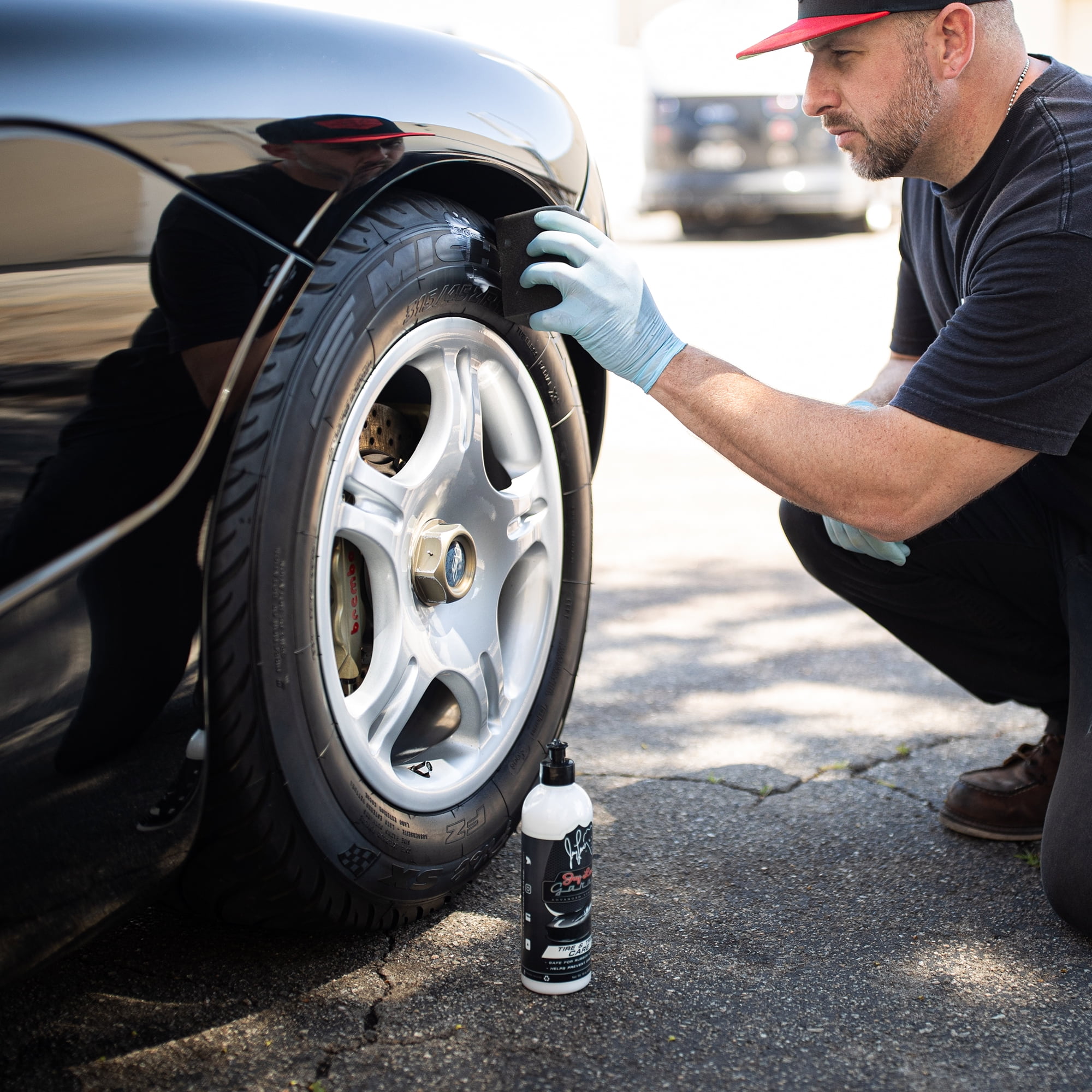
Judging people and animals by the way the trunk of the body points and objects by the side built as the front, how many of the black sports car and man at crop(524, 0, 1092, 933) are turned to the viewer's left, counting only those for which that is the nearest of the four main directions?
1

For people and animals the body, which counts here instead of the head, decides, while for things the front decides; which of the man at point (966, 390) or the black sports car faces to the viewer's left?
the man

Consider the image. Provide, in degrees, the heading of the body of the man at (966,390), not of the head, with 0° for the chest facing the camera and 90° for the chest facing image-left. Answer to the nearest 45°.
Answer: approximately 90°

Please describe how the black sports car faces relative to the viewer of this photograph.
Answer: facing away from the viewer and to the right of the viewer

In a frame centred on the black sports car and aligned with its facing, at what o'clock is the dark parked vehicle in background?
The dark parked vehicle in background is roughly at 11 o'clock from the black sports car.

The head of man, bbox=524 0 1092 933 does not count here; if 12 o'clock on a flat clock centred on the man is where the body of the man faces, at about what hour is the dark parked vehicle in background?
The dark parked vehicle in background is roughly at 3 o'clock from the man.

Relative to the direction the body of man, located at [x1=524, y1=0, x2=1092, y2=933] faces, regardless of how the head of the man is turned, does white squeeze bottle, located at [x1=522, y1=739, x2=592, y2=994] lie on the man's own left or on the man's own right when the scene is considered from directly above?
on the man's own left

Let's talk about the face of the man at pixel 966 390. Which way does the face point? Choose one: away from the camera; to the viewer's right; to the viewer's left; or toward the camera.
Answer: to the viewer's left
